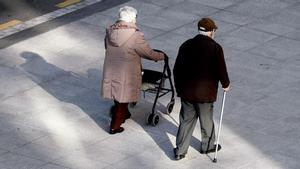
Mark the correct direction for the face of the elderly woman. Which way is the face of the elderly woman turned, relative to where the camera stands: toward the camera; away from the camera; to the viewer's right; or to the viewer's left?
away from the camera

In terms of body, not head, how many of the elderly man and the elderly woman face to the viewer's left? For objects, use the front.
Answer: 0

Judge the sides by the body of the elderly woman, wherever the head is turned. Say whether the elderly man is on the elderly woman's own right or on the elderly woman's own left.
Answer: on the elderly woman's own right

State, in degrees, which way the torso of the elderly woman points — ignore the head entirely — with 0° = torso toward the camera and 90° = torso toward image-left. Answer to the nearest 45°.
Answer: approximately 225°

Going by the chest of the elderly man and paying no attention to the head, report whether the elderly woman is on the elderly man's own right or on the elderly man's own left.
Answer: on the elderly man's own left

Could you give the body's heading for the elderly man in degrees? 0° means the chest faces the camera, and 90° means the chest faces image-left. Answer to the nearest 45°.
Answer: approximately 225°

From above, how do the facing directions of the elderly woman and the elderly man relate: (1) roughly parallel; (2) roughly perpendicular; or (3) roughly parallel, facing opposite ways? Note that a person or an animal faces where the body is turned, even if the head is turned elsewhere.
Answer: roughly parallel
